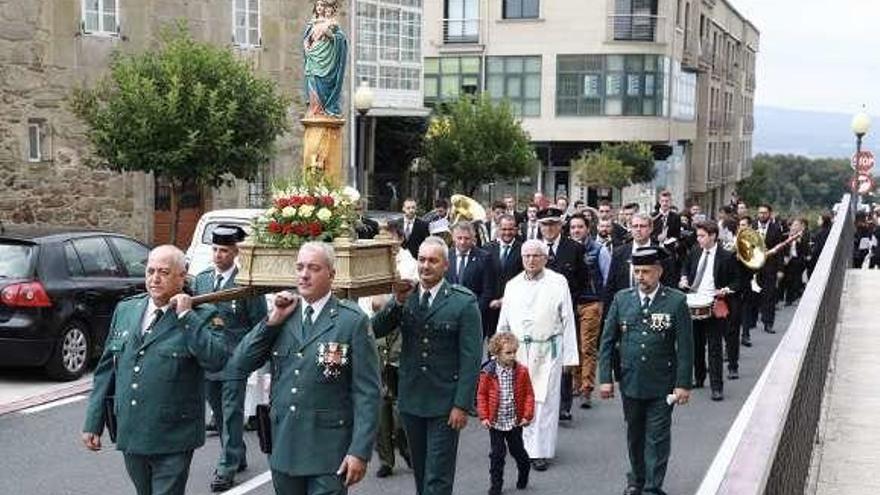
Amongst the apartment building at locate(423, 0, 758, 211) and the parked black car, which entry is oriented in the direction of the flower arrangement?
the apartment building

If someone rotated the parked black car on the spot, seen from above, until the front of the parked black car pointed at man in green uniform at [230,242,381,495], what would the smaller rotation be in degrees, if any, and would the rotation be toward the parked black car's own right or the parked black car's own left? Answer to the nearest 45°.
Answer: approximately 135° to the parked black car's own right

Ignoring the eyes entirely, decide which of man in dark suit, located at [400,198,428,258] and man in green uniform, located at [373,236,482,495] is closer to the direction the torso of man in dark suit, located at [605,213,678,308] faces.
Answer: the man in green uniform

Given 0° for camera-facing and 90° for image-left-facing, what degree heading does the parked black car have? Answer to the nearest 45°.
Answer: approximately 225°

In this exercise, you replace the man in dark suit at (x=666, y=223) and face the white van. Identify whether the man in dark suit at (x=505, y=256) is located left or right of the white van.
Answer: left
